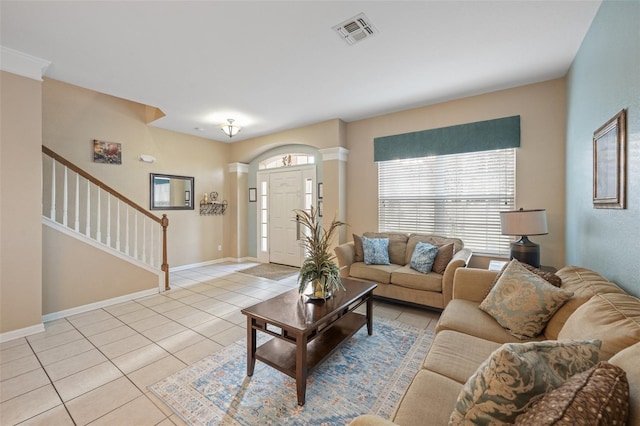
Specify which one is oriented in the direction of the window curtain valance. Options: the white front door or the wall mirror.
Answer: the wall mirror

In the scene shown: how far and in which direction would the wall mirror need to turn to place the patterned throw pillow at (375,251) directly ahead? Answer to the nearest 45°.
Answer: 0° — it already faces it

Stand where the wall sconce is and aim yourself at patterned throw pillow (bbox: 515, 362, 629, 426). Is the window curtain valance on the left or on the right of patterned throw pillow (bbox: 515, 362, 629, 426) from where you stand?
left

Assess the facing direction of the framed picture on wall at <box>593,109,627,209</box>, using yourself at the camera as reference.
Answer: facing to the left of the viewer

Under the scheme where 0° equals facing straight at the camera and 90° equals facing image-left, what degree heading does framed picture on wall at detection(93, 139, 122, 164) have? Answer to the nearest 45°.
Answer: approximately 315°

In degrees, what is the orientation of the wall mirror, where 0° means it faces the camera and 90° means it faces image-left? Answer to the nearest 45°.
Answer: approximately 315°
